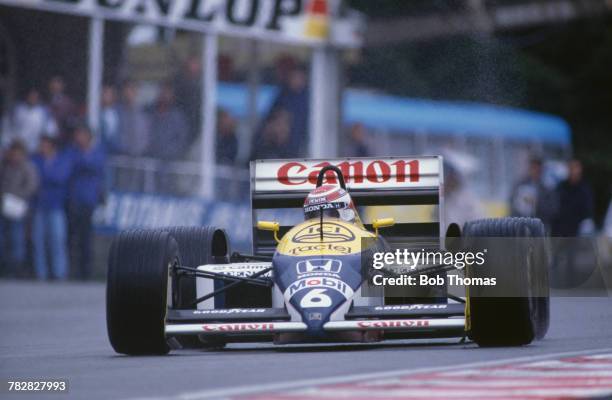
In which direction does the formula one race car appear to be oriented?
toward the camera

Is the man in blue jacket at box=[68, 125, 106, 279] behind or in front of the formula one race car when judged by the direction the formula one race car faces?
behind

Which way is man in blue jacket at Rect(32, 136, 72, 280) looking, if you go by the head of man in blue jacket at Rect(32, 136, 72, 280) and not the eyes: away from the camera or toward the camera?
toward the camera

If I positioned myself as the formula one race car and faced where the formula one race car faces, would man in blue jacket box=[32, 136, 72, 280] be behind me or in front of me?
behind
